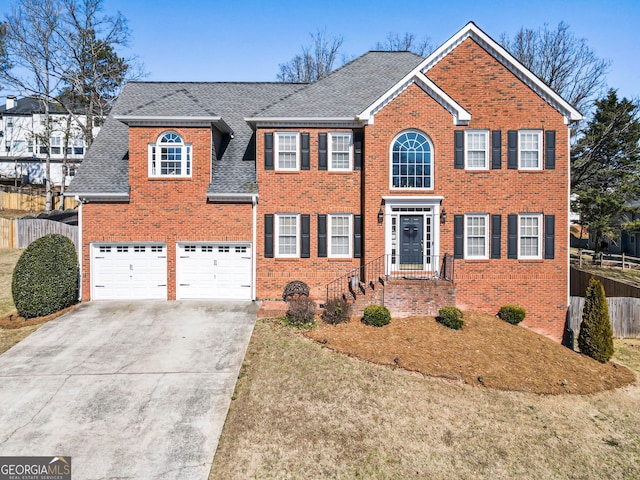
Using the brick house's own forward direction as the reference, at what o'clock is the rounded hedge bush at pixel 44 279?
The rounded hedge bush is roughly at 3 o'clock from the brick house.

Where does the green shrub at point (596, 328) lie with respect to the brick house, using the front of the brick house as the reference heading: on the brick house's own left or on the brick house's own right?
on the brick house's own left

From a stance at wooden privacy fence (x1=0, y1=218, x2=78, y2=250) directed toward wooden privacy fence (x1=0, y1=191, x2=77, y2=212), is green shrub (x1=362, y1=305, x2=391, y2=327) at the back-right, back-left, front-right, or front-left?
back-right

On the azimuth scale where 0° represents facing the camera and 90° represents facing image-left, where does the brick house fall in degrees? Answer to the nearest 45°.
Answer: approximately 0°

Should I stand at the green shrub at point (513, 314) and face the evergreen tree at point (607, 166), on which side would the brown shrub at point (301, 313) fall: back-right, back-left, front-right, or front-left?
back-left

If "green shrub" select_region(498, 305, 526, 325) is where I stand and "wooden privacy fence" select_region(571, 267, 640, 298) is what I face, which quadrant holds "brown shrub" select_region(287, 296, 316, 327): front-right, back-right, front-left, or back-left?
back-left

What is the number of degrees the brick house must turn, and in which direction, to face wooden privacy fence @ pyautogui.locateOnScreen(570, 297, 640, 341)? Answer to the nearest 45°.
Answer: approximately 90° to its left

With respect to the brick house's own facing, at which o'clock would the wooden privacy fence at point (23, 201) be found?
The wooden privacy fence is roughly at 4 o'clock from the brick house.

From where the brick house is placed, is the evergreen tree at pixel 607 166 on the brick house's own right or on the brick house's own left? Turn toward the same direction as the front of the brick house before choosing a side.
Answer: on the brick house's own left

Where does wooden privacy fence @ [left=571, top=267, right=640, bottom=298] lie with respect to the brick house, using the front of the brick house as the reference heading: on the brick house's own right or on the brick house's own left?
on the brick house's own left

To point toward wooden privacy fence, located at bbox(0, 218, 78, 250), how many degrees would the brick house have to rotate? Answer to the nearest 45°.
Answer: approximately 135° to its right
